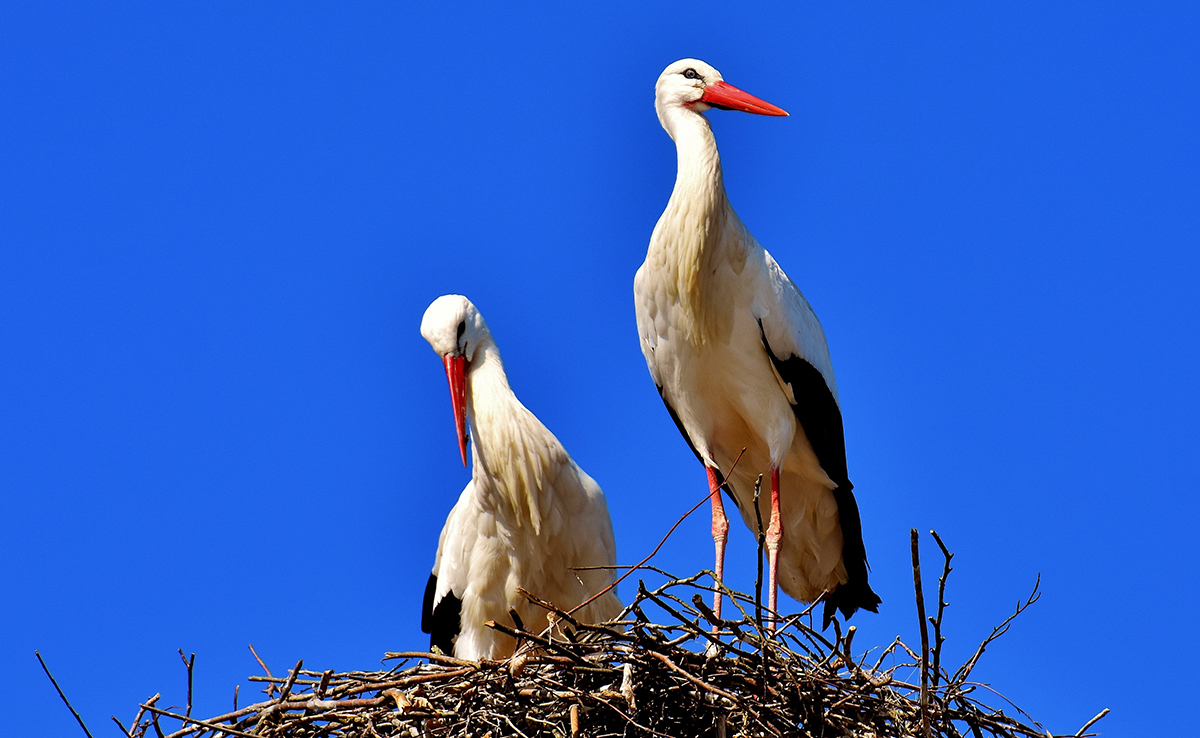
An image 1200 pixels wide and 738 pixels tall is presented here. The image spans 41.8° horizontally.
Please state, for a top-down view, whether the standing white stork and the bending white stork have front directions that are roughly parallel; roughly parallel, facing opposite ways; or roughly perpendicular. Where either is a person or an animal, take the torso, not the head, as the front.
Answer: roughly perpendicular

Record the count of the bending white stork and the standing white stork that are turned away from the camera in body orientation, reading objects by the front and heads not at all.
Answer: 0
